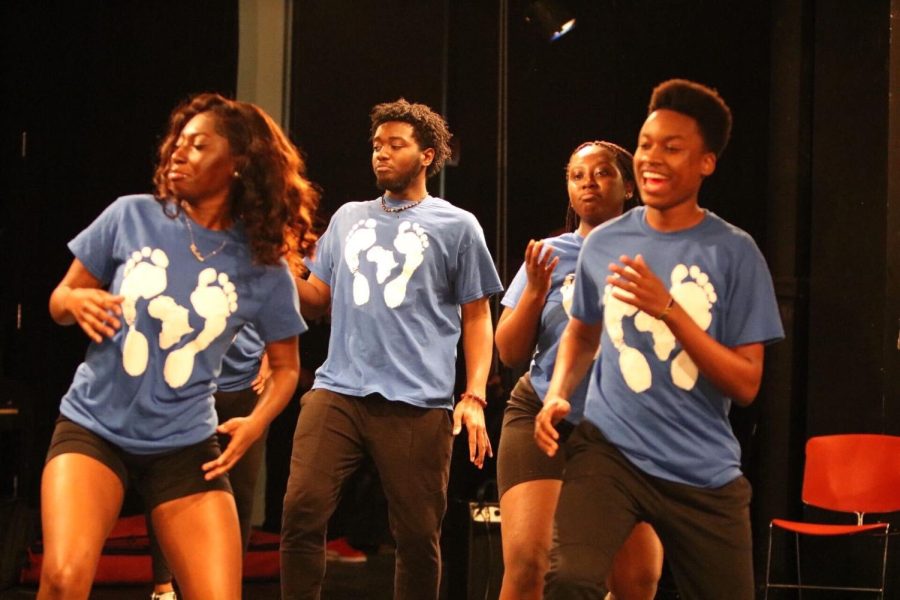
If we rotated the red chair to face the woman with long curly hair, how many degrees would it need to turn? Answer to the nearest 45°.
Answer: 0° — it already faces them

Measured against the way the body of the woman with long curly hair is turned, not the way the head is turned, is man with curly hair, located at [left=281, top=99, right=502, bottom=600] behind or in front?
behind

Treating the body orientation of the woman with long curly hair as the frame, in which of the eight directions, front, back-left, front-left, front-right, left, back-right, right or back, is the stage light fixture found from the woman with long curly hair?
back-left

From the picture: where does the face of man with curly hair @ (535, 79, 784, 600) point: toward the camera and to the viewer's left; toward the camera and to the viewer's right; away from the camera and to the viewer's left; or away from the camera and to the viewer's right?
toward the camera and to the viewer's left

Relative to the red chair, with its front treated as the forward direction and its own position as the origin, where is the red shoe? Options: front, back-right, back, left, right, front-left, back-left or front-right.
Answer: front-right

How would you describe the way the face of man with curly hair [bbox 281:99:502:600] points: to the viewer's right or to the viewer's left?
to the viewer's left

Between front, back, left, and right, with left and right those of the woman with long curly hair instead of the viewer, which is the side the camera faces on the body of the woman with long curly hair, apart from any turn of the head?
front

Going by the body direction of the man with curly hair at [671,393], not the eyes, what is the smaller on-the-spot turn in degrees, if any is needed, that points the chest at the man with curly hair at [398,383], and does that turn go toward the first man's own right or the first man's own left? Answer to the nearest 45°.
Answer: approximately 90° to the first man's own right

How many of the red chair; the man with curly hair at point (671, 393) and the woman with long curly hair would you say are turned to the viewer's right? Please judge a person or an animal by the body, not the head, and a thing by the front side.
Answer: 0

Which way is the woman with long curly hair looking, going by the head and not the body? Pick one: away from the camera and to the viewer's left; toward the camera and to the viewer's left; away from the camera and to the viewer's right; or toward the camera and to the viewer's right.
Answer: toward the camera and to the viewer's left

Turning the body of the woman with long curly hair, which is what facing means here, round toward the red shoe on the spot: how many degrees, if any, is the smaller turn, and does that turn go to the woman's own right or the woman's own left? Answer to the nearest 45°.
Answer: approximately 180°

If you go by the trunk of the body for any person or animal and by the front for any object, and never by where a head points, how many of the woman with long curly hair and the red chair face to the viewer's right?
0

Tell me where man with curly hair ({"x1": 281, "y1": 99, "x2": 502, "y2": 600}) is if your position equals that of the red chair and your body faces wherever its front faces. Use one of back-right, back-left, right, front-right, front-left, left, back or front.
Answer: front

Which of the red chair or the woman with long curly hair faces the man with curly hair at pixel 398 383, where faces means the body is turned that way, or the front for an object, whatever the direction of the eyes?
the red chair

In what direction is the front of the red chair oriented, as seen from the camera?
facing the viewer and to the left of the viewer

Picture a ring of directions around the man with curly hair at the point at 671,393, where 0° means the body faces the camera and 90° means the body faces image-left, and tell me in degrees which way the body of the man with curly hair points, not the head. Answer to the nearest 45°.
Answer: approximately 45°

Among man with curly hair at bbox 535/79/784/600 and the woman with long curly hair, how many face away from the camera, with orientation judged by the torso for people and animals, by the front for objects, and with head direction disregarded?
0

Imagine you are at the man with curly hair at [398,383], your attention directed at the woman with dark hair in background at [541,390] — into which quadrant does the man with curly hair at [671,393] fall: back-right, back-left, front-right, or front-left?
front-right

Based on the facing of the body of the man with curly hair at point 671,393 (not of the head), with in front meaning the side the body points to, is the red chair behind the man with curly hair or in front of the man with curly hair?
behind
